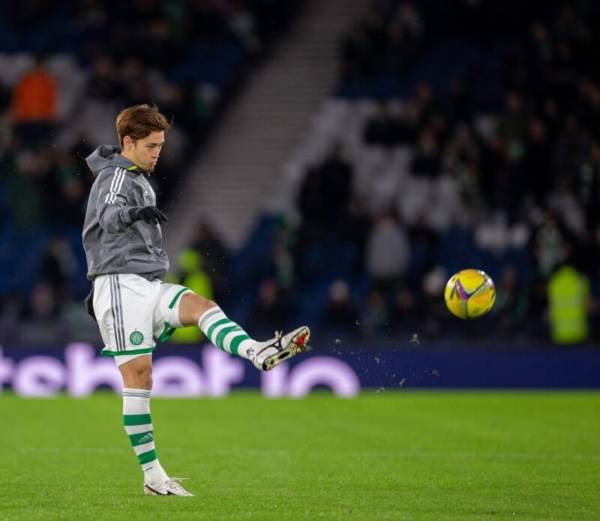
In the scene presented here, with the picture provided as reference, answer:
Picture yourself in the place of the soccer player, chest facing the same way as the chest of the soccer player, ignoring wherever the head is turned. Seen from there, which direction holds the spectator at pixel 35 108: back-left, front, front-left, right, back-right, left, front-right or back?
left

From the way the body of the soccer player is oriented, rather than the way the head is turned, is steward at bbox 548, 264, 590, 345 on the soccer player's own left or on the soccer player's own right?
on the soccer player's own left

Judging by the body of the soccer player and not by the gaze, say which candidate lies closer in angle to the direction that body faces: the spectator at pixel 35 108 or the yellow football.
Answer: the yellow football

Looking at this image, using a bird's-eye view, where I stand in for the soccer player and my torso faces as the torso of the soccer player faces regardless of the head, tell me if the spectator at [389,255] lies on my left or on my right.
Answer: on my left

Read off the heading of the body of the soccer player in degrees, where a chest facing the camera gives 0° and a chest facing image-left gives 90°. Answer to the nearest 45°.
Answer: approximately 270°
